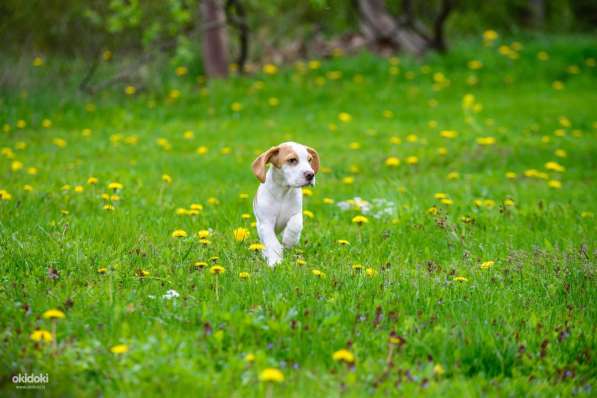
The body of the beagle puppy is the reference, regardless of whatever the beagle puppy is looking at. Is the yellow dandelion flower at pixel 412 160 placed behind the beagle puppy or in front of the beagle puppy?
behind

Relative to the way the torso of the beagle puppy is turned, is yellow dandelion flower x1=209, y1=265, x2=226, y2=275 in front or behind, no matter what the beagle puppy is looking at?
in front

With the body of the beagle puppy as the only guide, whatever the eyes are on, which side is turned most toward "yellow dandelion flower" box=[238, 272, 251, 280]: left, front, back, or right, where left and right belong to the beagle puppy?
front

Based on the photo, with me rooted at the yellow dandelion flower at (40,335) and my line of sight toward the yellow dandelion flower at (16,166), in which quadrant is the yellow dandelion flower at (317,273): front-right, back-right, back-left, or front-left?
front-right

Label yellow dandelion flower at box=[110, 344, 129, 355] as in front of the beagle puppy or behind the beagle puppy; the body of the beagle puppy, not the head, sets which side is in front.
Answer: in front

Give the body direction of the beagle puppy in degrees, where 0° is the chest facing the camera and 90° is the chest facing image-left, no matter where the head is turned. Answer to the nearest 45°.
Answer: approximately 0°

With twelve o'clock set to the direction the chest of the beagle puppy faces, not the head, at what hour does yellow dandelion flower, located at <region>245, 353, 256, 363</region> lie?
The yellow dandelion flower is roughly at 12 o'clock from the beagle puppy.

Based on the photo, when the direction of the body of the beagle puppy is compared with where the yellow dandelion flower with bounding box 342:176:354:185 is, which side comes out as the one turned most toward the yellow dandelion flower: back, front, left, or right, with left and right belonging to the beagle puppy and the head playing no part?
back
